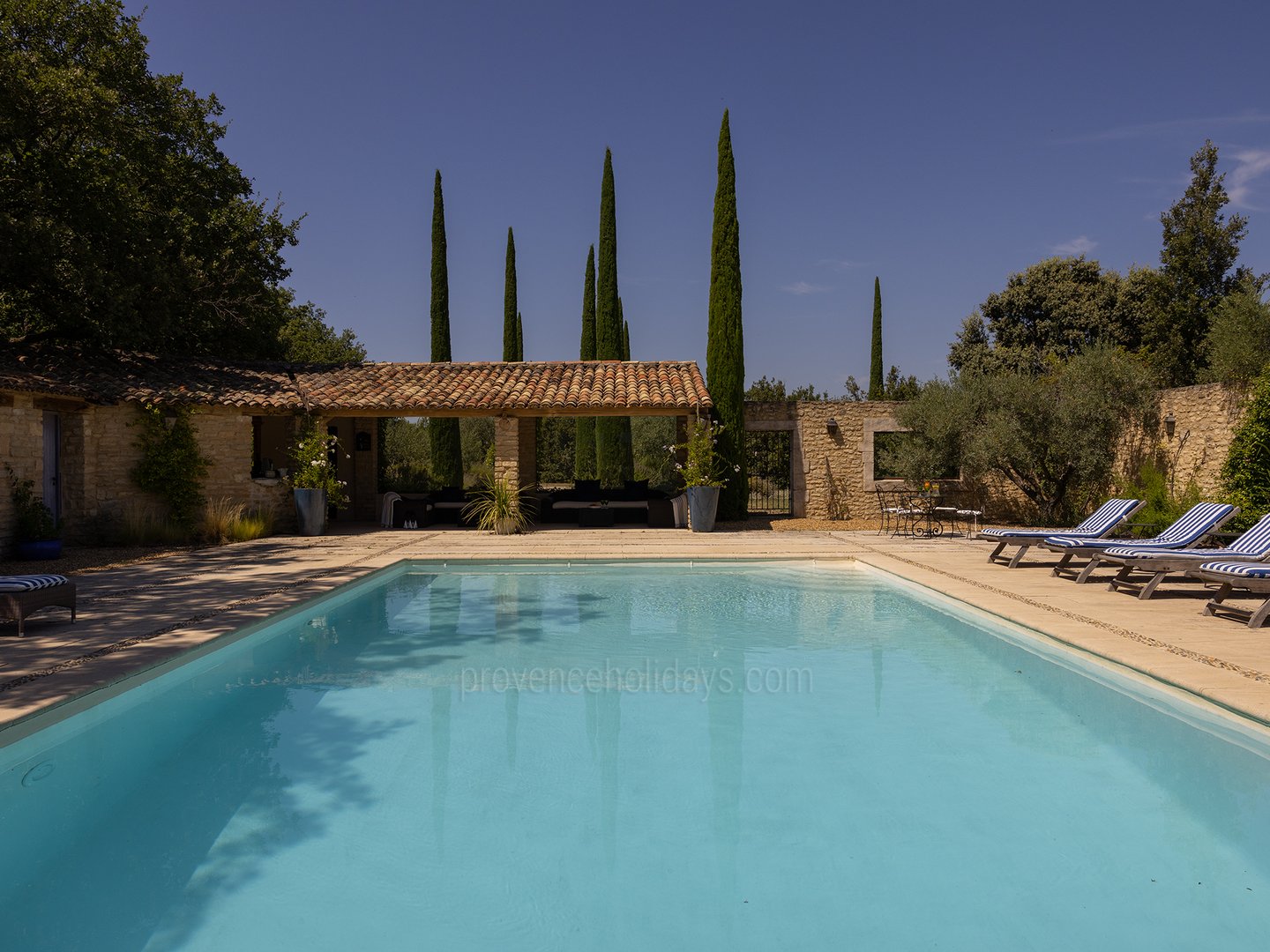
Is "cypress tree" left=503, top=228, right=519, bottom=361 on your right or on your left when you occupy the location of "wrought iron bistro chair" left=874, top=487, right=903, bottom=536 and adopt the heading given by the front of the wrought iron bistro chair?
on your left

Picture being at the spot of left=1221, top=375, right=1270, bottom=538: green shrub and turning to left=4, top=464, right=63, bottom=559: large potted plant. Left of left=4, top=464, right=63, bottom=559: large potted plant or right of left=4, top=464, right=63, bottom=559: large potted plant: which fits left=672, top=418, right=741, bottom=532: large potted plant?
right

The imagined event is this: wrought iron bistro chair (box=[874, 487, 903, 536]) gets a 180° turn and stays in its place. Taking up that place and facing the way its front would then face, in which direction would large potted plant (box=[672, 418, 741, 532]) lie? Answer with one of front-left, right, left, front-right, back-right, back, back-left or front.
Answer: front

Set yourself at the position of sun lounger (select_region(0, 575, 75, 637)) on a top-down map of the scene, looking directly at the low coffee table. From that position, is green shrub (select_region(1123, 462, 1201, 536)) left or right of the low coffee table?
right

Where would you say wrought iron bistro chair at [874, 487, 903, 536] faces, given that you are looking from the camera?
facing away from the viewer and to the right of the viewer

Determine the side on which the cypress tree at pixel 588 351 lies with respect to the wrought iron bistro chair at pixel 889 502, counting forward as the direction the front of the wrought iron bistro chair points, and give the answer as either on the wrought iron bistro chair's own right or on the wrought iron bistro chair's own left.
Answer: on the wrought iron bistro chair's own left

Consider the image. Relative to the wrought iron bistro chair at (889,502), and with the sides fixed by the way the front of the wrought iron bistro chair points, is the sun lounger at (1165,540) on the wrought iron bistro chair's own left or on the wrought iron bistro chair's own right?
on the wrought iron bistro chair's own right

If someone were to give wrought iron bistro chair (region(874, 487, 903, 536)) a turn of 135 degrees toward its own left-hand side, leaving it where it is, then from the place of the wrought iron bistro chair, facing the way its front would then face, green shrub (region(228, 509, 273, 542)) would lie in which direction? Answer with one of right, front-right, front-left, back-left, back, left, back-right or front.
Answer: front-left

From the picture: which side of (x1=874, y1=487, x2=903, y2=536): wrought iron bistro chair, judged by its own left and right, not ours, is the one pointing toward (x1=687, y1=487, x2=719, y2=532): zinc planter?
back

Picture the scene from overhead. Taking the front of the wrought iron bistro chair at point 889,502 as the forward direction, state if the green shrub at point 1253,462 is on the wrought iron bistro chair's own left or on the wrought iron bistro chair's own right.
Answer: on the wrought iron bistro chair's own right

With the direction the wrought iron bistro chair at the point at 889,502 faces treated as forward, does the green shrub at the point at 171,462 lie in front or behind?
behind

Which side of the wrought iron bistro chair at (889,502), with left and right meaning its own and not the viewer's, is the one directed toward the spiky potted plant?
back
